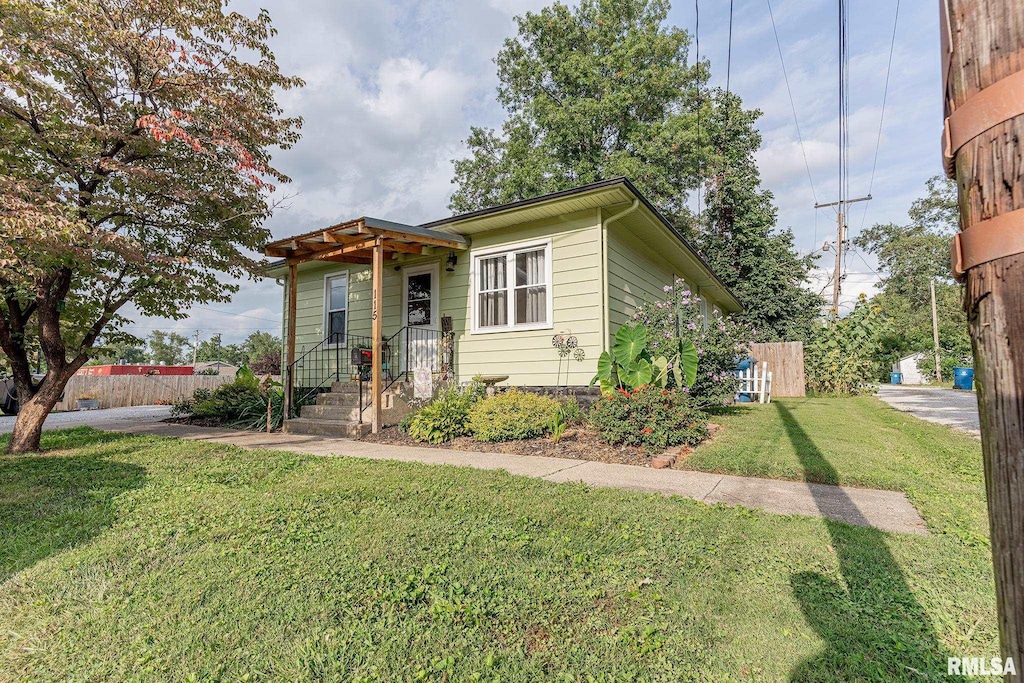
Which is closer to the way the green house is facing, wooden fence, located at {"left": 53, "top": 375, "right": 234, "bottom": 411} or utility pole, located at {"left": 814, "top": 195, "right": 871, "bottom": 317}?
the wooden fence

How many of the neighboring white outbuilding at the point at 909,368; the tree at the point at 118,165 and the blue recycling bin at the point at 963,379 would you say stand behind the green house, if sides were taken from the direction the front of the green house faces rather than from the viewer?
2

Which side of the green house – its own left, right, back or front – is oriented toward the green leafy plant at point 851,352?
back

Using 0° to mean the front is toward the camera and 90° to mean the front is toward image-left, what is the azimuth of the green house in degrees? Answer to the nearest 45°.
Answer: approximately 45°

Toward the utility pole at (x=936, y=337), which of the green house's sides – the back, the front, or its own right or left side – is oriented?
back

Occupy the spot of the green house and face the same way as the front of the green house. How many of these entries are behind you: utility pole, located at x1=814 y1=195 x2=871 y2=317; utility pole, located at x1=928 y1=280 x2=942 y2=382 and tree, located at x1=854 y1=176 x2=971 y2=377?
3

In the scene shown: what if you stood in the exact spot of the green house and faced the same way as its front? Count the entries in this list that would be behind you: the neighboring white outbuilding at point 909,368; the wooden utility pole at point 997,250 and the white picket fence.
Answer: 2

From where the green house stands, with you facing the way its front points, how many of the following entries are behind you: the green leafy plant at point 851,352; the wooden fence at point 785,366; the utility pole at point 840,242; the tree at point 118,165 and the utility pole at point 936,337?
4

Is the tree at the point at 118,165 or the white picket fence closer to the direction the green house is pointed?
the tree

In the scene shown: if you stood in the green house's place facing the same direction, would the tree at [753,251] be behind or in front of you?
behind

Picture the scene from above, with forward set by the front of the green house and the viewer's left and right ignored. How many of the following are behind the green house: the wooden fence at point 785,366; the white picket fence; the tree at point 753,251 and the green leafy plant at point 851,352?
4

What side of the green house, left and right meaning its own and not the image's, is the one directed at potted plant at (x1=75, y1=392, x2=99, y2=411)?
right
